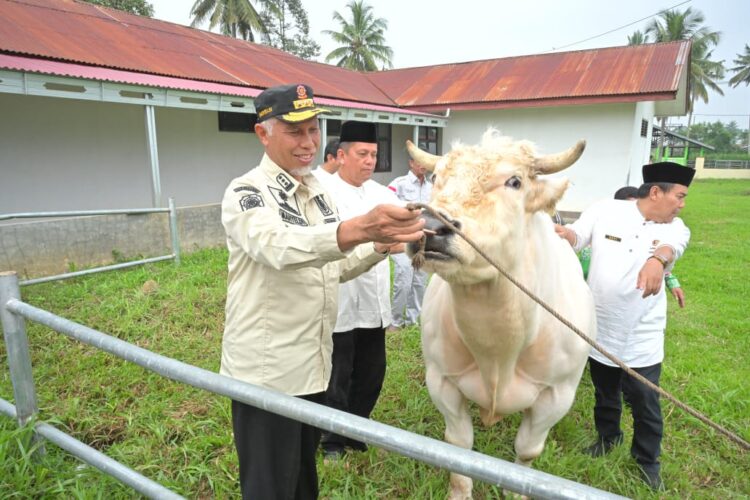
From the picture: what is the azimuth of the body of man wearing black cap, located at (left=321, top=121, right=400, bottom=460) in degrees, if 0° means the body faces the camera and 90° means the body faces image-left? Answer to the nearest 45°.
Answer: approximately 315°

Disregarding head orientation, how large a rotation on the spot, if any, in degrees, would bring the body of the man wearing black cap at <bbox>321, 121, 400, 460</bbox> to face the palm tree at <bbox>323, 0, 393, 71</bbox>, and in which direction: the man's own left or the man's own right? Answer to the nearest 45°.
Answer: approximately 135° to the man's own left

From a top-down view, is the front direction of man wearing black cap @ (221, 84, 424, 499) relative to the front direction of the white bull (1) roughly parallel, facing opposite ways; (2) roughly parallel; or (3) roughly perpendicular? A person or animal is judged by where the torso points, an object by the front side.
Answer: roughly perpendicular

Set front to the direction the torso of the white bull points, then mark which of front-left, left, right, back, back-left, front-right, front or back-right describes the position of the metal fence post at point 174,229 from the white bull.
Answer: back-right

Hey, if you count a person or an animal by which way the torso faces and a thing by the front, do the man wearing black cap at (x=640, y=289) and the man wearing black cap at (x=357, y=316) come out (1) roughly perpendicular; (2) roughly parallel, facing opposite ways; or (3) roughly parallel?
roughly perpendicular

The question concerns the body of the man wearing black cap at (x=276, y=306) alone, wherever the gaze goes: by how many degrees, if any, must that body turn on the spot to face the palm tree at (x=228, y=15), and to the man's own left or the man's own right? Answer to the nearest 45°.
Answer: approximately 135° to the man's own left

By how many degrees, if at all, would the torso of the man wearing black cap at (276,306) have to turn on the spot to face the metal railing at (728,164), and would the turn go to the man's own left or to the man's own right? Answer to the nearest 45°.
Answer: approximately 90° to the man's own left

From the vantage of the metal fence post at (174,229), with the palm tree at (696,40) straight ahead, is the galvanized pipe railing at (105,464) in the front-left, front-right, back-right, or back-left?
back-right

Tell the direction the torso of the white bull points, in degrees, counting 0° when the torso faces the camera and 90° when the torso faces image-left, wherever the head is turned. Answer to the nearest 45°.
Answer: approximately 0°

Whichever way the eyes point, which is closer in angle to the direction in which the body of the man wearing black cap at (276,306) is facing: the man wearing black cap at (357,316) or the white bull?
the white bull

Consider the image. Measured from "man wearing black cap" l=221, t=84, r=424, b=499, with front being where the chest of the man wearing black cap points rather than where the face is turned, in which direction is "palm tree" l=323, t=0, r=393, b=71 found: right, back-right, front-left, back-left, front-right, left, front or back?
back-left
